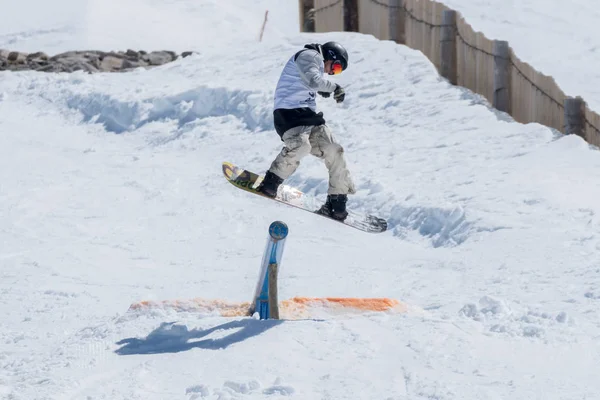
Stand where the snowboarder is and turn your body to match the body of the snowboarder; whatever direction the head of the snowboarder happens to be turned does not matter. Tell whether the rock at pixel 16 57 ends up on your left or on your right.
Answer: on your left

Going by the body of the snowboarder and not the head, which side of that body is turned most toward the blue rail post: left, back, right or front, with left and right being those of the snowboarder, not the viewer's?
right

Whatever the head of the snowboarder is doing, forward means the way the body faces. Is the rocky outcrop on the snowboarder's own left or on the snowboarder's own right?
on the snowboarder's own left

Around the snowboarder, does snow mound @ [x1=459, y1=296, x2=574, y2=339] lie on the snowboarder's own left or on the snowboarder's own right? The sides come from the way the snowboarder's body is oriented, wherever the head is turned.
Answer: on the snowboarder's own right

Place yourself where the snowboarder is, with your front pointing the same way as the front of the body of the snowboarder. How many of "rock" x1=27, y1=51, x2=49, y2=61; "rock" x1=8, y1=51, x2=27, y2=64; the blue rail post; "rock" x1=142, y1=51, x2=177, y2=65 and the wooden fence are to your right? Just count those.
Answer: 1

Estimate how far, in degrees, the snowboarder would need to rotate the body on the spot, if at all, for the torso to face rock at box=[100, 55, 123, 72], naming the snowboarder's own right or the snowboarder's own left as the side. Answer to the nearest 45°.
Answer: approximately 90° to the snowboarder's own left

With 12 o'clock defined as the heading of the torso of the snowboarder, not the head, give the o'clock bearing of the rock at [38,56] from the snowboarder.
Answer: The rock is roughly at 8 o'clock from the snowboarder.

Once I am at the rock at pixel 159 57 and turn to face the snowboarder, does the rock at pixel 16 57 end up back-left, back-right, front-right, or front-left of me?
back-right

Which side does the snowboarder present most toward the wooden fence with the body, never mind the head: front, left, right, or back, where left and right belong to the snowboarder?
left

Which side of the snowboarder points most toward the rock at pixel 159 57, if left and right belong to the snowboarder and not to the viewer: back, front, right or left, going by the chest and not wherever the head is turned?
left

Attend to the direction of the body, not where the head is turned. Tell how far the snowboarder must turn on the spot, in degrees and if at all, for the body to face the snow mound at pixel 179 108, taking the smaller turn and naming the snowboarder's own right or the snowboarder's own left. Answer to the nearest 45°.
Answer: approximately 90° to the snowboarder's own left

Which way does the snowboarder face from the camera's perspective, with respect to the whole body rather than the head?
to the viewer's right

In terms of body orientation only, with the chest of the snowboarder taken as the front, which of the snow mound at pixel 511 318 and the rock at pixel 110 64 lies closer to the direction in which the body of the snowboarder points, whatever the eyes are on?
the snow mound

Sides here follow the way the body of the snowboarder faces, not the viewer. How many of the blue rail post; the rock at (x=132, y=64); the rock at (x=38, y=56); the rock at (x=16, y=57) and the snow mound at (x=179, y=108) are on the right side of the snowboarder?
1

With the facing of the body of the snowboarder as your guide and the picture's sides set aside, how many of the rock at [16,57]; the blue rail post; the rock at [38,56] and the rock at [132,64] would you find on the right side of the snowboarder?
1

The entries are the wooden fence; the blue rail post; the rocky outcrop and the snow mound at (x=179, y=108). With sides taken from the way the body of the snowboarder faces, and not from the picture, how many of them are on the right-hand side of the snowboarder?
1

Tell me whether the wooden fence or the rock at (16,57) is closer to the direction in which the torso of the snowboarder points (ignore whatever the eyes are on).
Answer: the wooden fence
